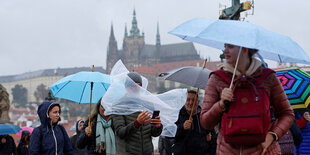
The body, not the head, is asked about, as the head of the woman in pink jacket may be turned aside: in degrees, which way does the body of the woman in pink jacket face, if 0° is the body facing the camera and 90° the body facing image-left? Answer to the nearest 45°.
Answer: approximately 0°

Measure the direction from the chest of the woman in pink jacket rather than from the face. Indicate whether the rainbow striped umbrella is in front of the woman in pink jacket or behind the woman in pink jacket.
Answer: behind

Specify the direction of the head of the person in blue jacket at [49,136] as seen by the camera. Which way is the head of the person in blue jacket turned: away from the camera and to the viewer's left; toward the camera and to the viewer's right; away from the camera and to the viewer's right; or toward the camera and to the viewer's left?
toward the camera and to the viewer's right

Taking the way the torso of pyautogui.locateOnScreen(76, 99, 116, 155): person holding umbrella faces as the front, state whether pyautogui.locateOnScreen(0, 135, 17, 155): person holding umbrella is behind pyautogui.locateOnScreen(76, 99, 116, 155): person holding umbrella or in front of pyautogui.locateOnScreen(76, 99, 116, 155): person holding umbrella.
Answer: behind

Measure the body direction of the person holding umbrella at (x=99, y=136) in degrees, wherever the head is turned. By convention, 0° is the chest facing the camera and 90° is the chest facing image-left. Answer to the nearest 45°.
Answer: approximately 315°

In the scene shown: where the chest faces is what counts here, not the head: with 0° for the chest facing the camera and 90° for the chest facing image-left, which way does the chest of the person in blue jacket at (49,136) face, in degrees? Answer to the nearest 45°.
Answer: approximately 315°

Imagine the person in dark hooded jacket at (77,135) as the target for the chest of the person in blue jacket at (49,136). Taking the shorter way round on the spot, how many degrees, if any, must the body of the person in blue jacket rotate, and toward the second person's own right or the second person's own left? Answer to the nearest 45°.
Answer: approximately 135° to the second person's own left
